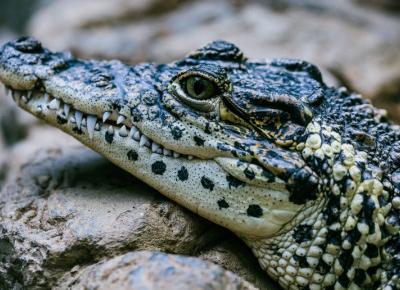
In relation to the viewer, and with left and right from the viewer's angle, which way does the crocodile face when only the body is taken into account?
facing to the left of the viewer

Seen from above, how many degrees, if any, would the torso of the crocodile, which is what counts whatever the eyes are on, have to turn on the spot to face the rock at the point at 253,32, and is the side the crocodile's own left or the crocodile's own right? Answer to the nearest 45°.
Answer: approximately 90° to the crocodile's own right
